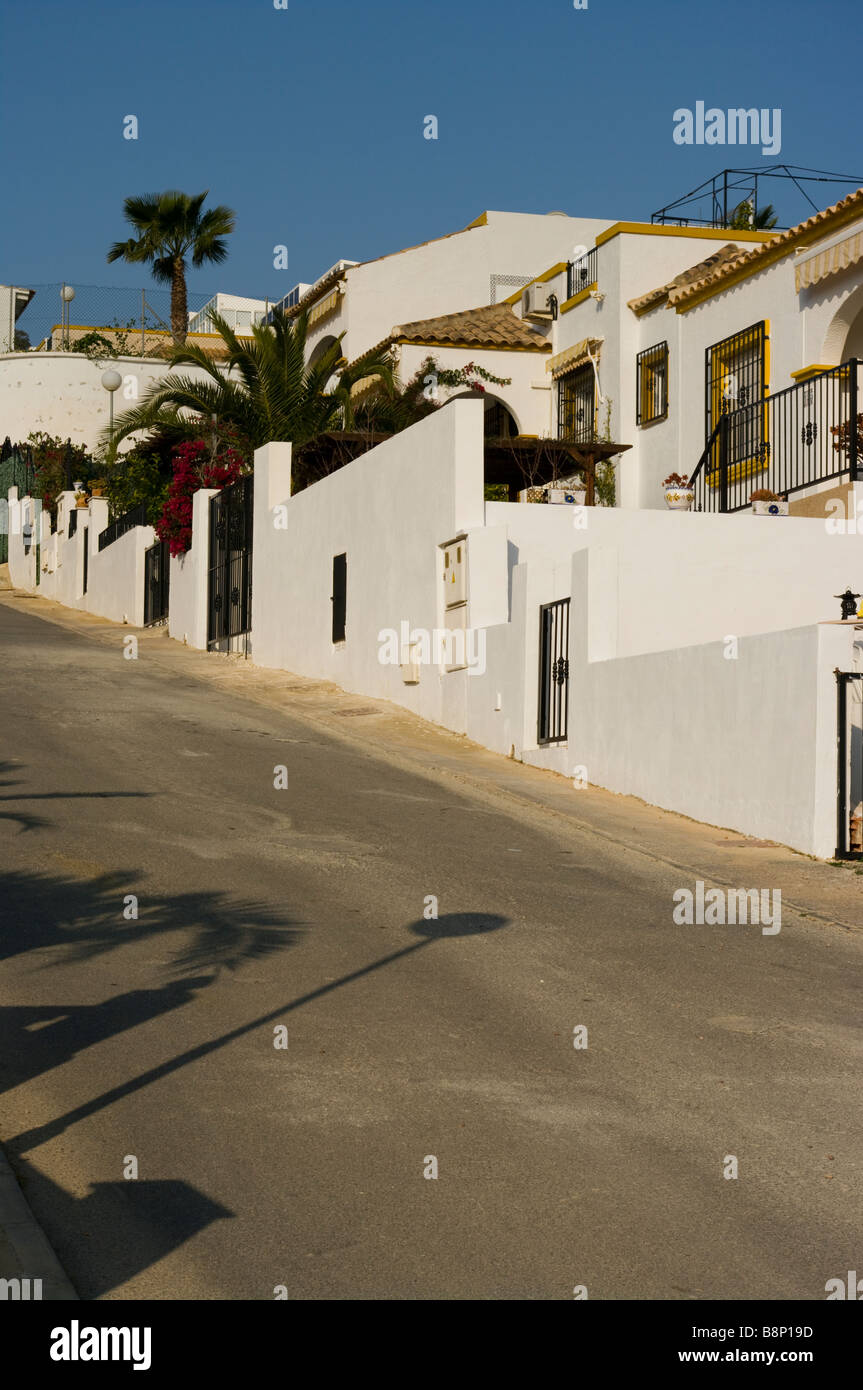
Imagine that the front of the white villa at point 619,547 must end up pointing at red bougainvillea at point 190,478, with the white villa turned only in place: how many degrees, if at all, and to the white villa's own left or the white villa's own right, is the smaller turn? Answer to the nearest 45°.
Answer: approximately 90° to the white villa's own right

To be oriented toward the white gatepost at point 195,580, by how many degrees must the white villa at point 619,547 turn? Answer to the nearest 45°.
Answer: approximately 90° to its right

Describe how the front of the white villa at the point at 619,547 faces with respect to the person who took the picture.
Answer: facing the viewer and to the left of the viewer

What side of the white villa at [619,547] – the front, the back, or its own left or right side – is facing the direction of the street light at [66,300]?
right

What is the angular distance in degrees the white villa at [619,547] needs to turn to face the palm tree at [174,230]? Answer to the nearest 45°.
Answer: approximately 135° to its right
